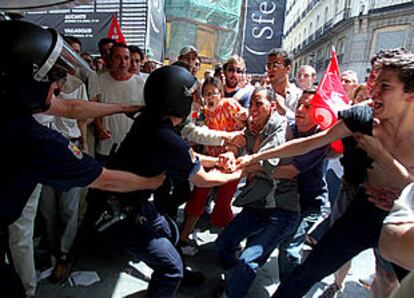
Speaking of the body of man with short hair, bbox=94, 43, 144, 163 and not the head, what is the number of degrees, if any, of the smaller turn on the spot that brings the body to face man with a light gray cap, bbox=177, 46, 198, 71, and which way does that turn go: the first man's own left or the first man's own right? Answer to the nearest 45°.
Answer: approximately 135° to the first man's own left

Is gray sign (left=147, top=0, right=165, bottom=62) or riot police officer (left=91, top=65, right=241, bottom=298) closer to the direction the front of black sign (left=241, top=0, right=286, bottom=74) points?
the riot police officer

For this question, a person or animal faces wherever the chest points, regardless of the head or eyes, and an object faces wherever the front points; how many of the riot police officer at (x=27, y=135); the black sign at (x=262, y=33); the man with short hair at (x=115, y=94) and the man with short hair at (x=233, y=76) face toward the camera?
3

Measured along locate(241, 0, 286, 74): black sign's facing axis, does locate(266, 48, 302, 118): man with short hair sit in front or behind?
in front

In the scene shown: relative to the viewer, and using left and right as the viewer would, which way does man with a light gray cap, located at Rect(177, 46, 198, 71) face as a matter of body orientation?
facing the viewer and to the right of the viewer

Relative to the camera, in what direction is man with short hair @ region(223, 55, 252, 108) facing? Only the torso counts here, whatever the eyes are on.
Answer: toward the camera

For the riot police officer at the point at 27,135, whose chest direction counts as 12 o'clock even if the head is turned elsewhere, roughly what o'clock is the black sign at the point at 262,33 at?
The black sign is roughly at 10 o'clock from the riot police officer.

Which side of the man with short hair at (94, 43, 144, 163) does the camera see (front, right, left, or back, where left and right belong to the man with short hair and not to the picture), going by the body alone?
front

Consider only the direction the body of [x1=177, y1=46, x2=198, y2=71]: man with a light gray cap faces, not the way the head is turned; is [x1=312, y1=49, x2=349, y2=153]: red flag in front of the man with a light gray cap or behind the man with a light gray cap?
in front
